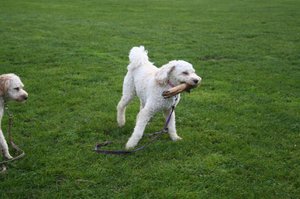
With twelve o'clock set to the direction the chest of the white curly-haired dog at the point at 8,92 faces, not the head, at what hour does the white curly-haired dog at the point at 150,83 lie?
the white curly-haired dog at the point at 150,83 is roughly at 12 o'clock from the white curly-haired dog at the point at 8,92.

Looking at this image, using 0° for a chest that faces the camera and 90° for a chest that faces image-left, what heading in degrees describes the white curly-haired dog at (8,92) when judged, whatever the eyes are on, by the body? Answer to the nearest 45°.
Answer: approximately 270°

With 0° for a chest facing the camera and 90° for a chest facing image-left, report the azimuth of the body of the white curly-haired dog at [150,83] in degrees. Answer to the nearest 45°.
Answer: approximately 315°

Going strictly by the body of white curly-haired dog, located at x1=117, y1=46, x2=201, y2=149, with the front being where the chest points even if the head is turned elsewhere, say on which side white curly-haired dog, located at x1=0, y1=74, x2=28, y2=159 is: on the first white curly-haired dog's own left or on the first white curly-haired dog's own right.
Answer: on the first white curly-haired dog's own right
